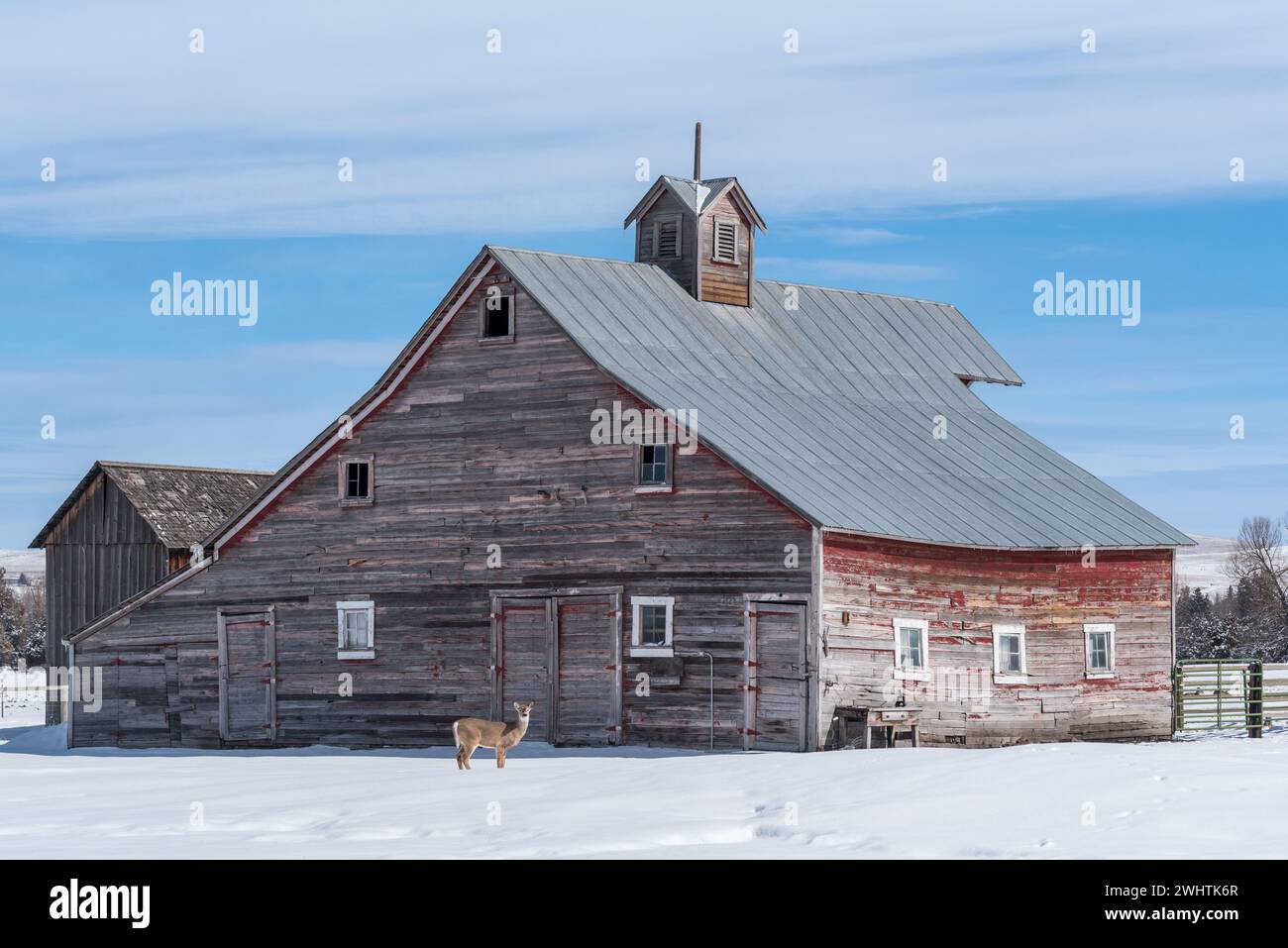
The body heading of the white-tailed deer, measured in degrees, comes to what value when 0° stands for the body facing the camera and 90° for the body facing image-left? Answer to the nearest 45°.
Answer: approximately 270°

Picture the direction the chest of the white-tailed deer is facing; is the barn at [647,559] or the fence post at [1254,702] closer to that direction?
the fence post

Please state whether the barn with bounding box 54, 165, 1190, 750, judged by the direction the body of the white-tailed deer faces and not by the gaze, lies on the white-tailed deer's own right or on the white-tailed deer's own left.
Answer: on the white-tailed deer's own left

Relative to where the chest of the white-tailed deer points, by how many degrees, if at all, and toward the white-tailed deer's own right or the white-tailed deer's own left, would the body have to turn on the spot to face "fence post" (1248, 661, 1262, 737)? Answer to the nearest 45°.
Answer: approximately 45° to the white-tailed deer's own left
